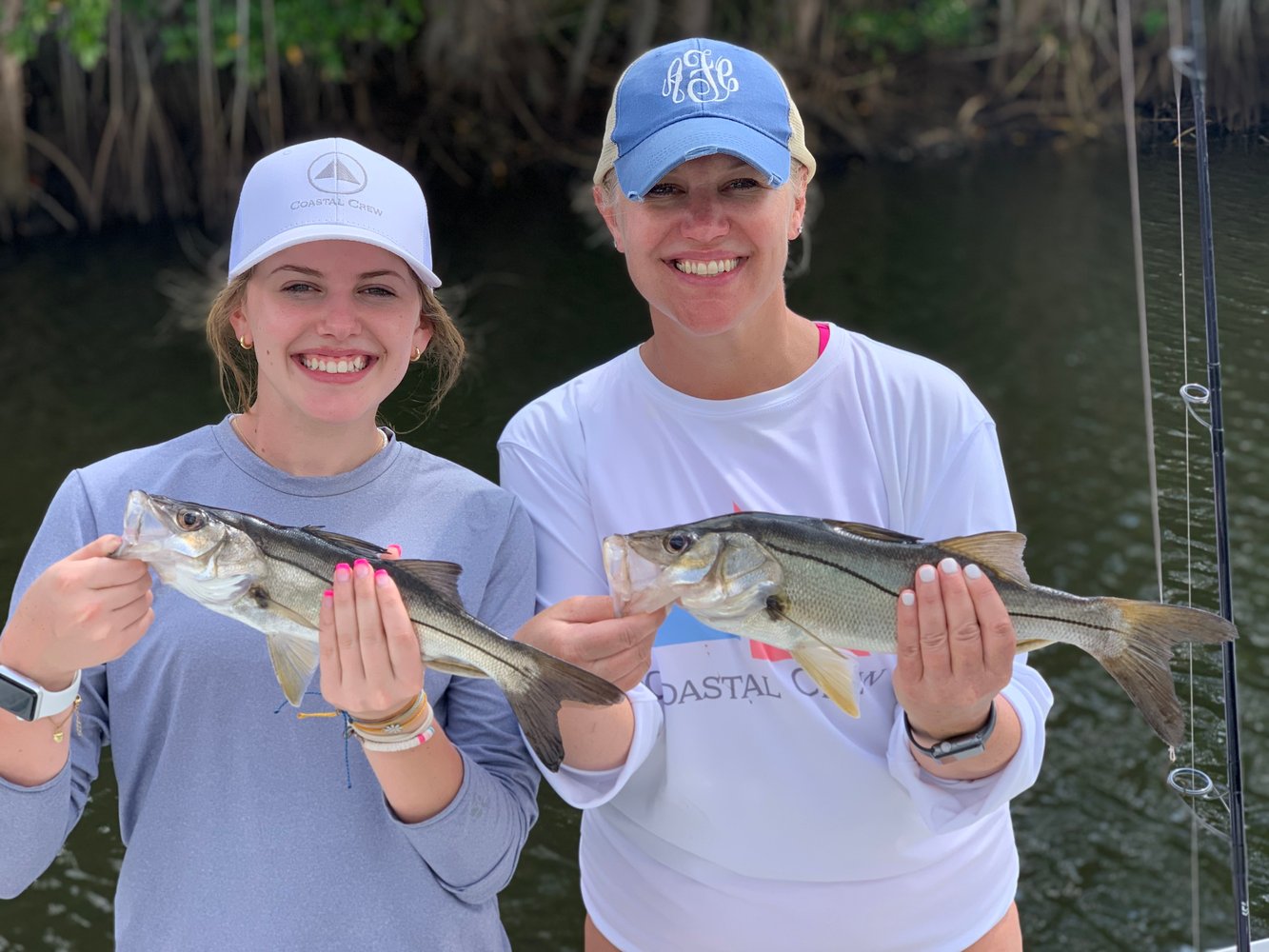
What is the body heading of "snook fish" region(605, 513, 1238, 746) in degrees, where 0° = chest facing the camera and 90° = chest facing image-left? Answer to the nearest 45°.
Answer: approximately 90°

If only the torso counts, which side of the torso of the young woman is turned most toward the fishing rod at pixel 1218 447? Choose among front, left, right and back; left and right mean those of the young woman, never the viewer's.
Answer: left

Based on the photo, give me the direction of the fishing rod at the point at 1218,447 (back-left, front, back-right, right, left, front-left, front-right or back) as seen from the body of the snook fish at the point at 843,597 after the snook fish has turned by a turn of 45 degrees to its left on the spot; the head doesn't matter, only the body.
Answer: back

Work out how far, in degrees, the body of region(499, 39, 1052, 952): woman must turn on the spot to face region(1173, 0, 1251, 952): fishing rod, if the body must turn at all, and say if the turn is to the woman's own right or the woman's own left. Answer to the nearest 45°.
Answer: approximately 90° to the woman's own left

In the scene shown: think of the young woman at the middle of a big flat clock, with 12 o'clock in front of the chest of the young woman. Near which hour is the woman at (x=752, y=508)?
The woman is roughly at 9 o'clock from the young woman.

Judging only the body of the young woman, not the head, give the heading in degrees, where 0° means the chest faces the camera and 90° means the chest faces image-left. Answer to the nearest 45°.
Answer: approximately 0°

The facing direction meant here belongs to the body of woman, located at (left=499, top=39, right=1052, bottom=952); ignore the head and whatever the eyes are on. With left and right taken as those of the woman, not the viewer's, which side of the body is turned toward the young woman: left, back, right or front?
right

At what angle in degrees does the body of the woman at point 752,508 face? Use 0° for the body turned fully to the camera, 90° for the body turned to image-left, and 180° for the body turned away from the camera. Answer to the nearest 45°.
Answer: approximately 0°
